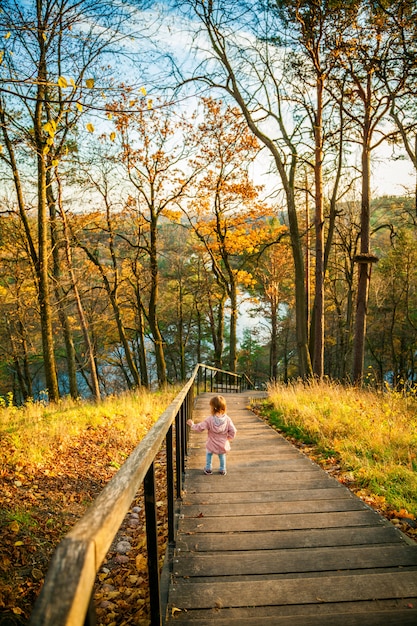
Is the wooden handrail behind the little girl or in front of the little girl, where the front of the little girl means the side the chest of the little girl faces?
behind

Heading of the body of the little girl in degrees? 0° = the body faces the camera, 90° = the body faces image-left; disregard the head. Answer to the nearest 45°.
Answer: approximately 180°

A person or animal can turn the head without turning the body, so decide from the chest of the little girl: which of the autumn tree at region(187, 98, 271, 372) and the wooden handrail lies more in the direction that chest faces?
the autumn tree

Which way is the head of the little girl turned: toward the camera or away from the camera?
away from the camera

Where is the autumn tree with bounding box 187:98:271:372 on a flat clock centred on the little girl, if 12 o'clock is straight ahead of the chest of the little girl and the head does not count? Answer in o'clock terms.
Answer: The autumn tree is roughly at 12 o'clock from the little girl.
